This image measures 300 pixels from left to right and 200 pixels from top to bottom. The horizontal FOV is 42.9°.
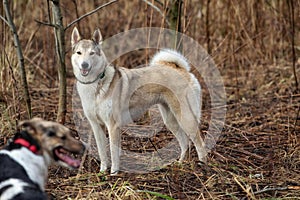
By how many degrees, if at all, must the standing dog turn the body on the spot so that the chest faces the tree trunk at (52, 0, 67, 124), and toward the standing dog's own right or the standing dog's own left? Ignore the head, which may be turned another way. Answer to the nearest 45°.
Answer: approximately 45° to the standing dog's own right

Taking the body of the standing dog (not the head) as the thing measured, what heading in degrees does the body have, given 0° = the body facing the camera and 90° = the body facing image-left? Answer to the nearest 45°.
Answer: approximately 45°

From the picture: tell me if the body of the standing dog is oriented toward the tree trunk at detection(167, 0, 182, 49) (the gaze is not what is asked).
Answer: no

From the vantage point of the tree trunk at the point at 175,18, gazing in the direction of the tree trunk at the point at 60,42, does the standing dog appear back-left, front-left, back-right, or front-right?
front-left
